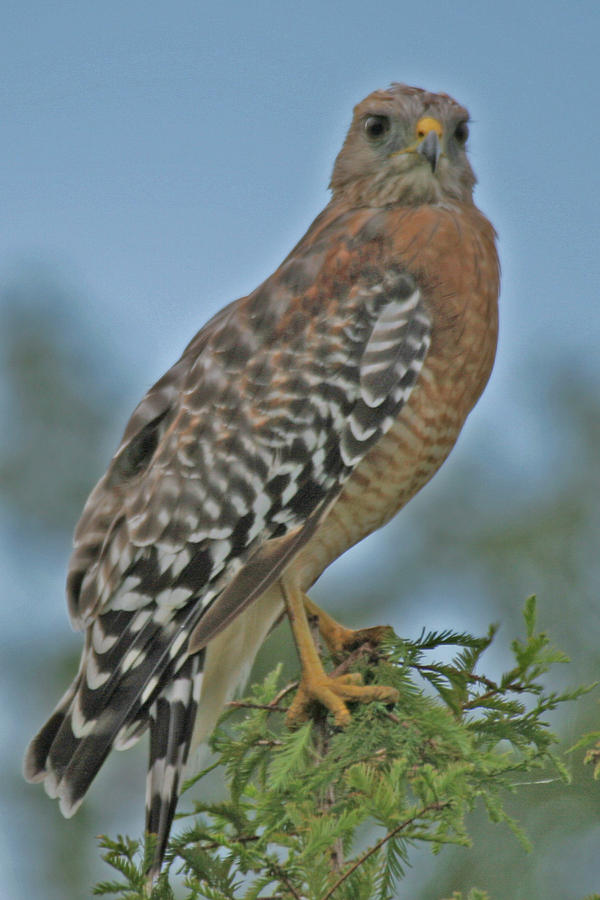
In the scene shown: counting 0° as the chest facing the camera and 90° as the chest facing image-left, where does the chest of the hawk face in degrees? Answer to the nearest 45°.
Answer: approximately 270°
